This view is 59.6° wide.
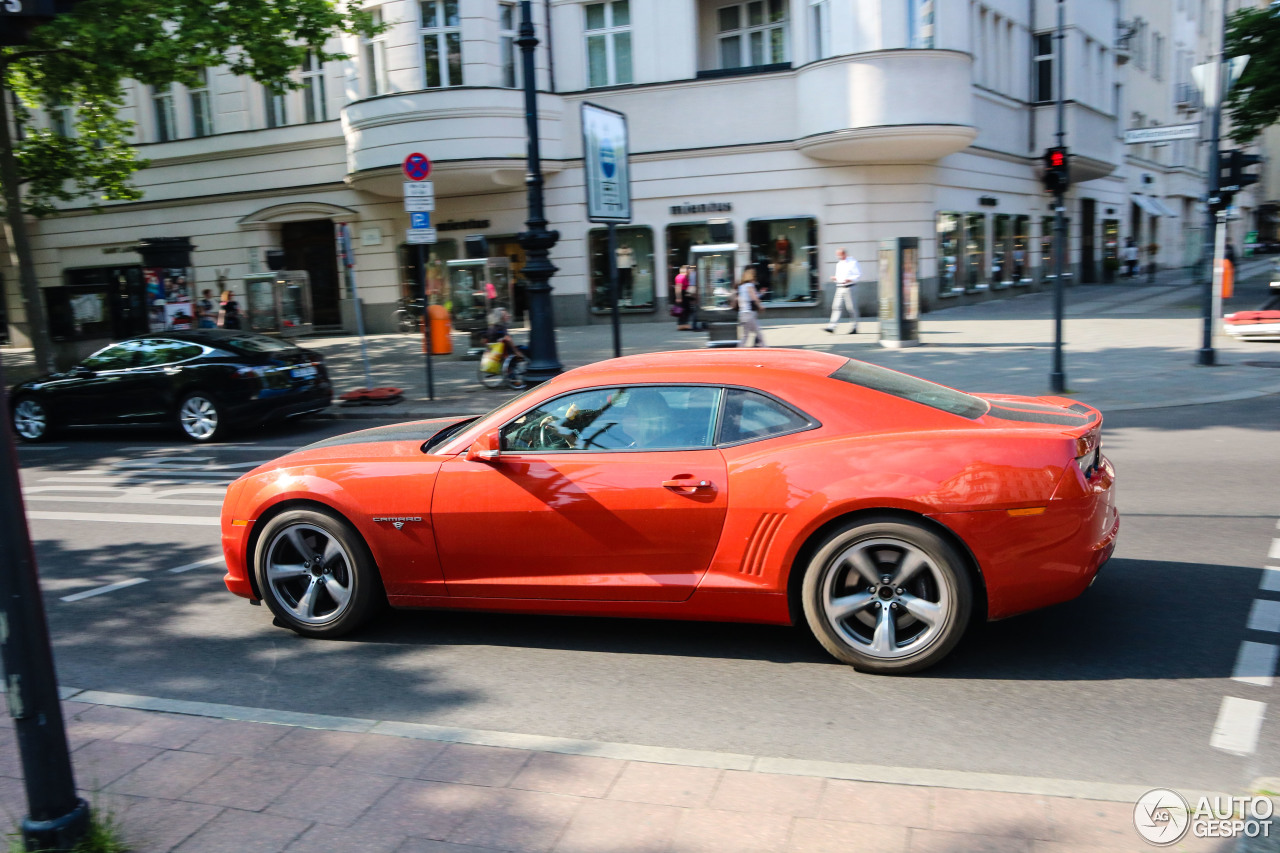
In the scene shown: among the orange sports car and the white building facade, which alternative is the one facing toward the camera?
the white building facade

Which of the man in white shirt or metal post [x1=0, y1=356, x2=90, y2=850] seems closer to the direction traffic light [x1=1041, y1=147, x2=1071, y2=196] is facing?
the metal post

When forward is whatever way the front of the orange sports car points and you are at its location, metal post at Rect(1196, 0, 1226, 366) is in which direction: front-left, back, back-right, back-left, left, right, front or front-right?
back-right

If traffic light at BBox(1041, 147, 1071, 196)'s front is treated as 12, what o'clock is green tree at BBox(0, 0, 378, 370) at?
The green tree is roughly at 3 o'clock from the traffic light.

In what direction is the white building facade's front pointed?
toward the camera

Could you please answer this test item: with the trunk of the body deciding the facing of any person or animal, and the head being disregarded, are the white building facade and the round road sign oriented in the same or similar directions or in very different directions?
same or similar directions

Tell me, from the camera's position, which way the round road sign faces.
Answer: facing the viewer

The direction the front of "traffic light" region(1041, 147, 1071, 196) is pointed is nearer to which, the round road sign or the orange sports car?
the orange sports car

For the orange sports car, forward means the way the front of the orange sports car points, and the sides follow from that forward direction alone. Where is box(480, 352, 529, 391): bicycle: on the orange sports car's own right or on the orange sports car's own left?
on the orange sports car's own right

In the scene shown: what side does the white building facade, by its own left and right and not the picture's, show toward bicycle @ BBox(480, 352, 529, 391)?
front

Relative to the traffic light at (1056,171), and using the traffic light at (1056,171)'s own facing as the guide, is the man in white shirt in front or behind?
behind

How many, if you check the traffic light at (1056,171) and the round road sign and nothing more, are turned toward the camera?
2

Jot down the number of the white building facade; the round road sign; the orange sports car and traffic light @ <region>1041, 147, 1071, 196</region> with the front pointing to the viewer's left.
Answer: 1

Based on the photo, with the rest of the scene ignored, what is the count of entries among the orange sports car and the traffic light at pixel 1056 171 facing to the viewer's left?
1

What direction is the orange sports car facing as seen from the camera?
to the viewer's left

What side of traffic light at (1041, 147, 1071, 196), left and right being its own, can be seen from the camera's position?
front

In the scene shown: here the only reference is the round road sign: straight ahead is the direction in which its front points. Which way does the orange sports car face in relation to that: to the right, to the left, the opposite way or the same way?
to the right
